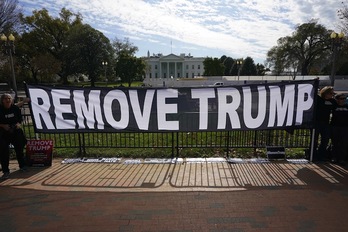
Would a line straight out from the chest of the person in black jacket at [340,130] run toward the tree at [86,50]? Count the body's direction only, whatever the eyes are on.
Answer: no

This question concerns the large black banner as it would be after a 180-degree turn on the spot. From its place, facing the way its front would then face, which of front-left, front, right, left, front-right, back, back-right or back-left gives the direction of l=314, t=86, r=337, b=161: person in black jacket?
right

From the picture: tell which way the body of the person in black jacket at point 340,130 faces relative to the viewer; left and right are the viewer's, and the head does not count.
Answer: facing the viewer

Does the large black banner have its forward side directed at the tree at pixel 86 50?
no

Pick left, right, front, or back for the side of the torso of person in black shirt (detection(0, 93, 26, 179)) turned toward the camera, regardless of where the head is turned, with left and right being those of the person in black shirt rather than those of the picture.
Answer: front

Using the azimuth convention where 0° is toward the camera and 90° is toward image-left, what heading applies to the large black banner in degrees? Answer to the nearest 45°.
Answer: approximately 0°

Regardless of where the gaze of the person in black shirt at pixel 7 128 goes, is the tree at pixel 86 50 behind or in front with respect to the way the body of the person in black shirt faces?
behind

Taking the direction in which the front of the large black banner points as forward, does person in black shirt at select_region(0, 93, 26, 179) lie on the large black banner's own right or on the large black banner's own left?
on the large black banner's own right

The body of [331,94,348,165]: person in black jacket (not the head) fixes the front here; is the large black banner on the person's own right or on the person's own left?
on the person's own right

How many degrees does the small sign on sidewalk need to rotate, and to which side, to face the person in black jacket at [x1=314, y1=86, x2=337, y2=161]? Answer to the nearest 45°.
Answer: approximately 45° to its left

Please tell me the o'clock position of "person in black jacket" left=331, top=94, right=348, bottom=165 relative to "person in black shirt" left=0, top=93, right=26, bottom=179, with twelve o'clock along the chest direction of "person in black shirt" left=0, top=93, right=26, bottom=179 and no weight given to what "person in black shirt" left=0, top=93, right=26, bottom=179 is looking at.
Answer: "person in black jacket" left=331, top=94, right=348, bottom=165 is roughly at 10 o'clock from "person in black shirt" left=0, top=93, right=26, bottom=179.
